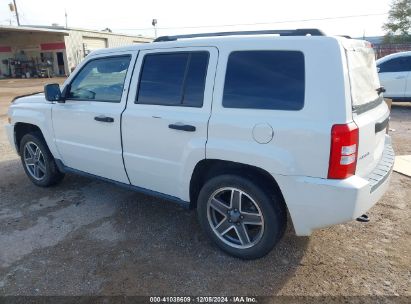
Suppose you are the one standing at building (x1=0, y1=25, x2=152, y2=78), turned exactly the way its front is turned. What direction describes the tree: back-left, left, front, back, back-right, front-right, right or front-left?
left

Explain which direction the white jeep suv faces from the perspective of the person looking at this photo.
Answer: facing away from the viewer and to the left of the viewer

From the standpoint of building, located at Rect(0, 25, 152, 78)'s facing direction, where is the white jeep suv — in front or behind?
in front

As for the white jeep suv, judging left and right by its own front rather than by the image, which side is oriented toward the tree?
right

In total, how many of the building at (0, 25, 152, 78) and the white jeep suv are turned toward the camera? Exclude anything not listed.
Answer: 1

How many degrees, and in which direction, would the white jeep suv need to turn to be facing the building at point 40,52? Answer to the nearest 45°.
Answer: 0° — it already faces it

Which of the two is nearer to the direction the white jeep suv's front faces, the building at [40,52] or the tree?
the building

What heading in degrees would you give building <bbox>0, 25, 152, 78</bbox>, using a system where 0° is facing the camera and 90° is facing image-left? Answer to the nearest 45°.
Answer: approximately 0°

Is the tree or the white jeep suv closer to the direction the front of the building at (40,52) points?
the white jeep suv
